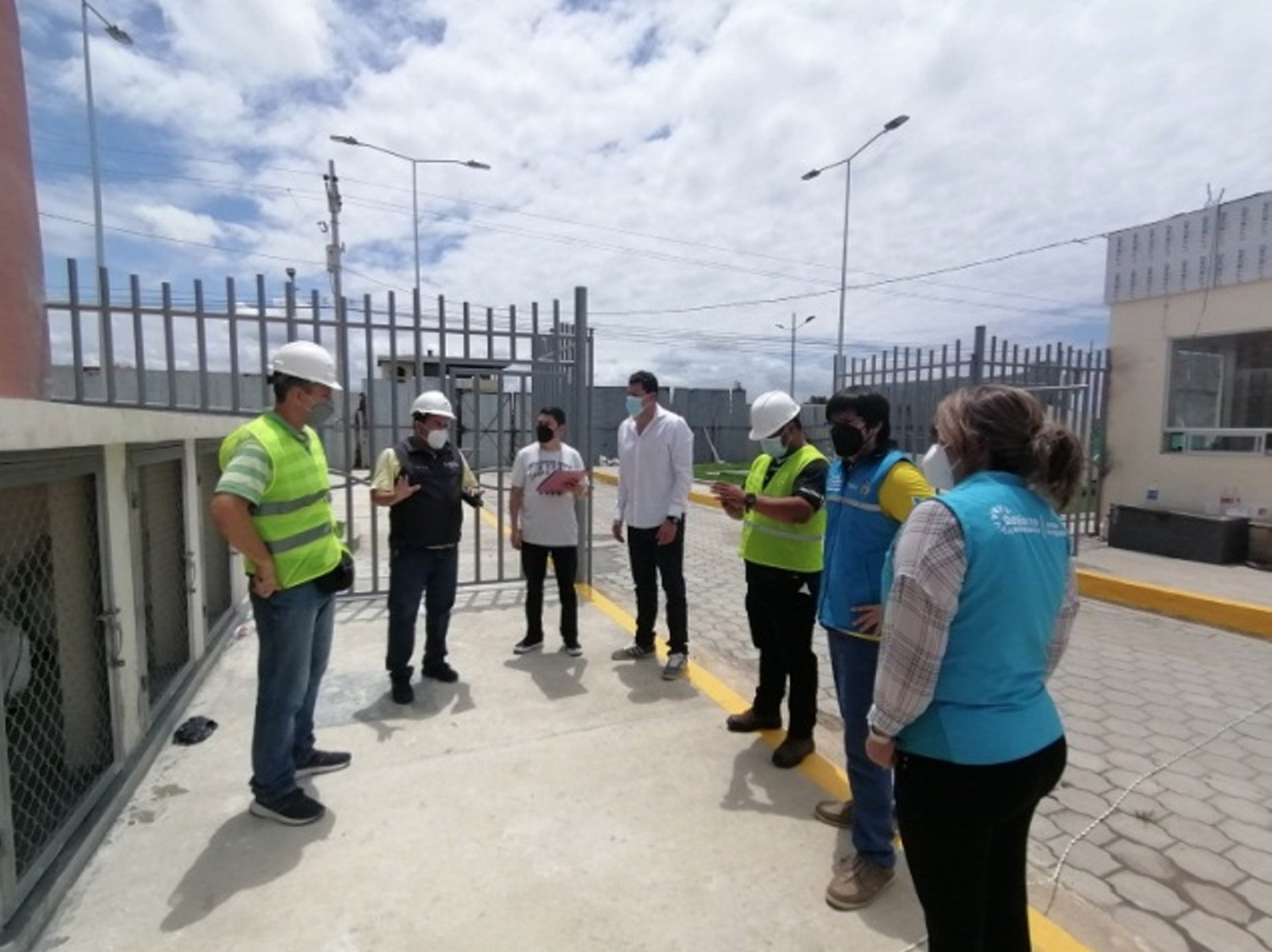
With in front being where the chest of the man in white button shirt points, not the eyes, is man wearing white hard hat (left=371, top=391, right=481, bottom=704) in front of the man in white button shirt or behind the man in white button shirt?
in front

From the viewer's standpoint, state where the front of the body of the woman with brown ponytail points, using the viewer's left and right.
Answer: facing away from the viewer and to the left of the viewer

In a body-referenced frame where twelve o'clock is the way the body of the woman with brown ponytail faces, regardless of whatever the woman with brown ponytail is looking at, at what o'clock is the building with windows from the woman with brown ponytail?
The building with windows is roughly at 2 o'clock from the woman with brown ponytail.

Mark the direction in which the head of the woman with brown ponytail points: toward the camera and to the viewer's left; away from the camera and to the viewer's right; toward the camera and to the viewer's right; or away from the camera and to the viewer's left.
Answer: away from the camera and to the viewer's left

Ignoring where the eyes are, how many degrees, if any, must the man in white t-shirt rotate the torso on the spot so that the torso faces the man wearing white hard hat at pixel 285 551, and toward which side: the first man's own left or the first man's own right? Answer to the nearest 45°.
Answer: approximately 45° to the first man's own right

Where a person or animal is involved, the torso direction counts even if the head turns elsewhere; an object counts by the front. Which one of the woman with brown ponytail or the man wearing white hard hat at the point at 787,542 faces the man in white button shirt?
the woman with brown ponytail

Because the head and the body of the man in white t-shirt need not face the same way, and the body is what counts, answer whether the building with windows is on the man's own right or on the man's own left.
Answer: on the man's own left

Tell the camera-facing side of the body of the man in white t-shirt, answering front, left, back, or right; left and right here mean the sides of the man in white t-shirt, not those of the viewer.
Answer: front

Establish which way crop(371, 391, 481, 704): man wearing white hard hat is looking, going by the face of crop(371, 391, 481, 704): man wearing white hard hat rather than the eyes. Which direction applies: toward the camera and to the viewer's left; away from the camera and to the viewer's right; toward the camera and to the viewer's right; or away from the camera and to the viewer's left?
toward the camera and to the viewer's right

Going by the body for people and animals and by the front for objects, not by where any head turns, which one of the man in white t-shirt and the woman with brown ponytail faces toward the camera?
the man in white t-shirt

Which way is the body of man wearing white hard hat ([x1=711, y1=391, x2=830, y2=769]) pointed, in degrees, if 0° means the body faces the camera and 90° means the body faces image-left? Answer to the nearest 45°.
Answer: approximately 45°

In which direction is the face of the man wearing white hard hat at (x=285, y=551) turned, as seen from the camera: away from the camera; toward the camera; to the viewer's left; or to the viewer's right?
to the viewer's right

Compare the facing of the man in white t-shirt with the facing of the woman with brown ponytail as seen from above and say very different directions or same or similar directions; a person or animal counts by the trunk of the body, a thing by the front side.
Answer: very different directions

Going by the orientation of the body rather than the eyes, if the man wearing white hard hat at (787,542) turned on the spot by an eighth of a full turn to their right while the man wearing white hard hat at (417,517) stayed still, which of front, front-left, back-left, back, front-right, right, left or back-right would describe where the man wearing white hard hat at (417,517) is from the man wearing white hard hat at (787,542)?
front
